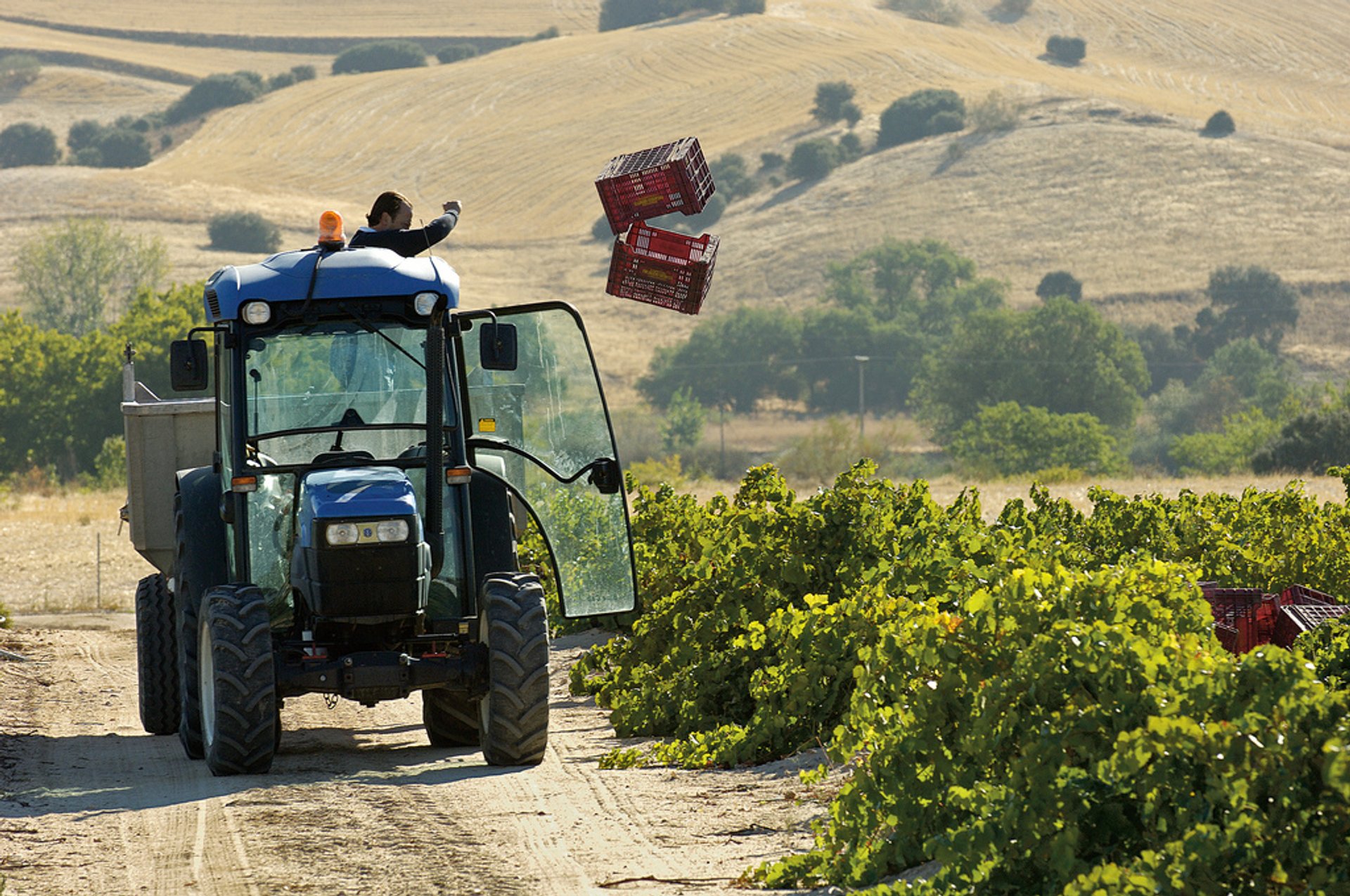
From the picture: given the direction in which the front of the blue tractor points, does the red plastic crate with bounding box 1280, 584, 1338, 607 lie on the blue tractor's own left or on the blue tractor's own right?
on the blue tractor's own left

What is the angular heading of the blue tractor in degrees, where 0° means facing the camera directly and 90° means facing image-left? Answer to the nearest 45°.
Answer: approximately 0°

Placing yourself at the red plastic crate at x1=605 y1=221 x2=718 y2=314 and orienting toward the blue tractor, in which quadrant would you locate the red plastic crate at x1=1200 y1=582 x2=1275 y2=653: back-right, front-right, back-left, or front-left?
back-left

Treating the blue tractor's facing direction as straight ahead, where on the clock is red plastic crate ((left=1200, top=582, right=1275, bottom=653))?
The red plastic crate is roughly at 9 o'clock from the blue tractor.

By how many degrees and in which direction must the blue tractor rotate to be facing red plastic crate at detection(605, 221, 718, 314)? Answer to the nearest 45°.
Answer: approximately 135° to its left

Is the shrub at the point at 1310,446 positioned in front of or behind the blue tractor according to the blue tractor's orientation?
behind

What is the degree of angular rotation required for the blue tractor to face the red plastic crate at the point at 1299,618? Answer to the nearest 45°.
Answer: approximately 90° to its left

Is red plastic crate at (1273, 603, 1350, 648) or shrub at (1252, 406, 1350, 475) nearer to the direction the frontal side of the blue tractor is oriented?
the red plastic crate
